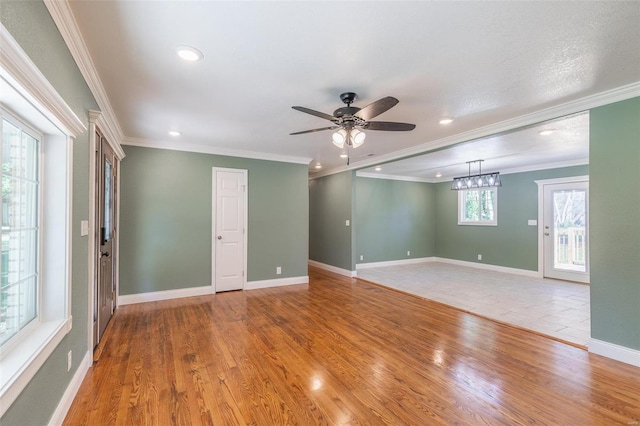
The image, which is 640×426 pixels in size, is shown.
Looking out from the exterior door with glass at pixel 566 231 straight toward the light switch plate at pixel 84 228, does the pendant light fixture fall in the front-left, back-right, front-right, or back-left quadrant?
front-right

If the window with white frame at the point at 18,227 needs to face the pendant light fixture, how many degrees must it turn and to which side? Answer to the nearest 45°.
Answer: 0° — it already faces it

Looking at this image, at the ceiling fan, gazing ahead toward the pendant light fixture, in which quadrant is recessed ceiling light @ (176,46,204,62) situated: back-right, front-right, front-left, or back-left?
back-left

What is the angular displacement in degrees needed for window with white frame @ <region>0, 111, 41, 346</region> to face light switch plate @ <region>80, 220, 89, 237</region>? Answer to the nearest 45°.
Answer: approximately 45° to its left

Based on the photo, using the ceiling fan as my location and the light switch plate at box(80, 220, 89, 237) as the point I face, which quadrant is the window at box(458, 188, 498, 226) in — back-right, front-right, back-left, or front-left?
back-right

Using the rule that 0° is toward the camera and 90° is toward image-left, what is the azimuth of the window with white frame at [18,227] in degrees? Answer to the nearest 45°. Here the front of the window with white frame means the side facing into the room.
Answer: approximately 270°
